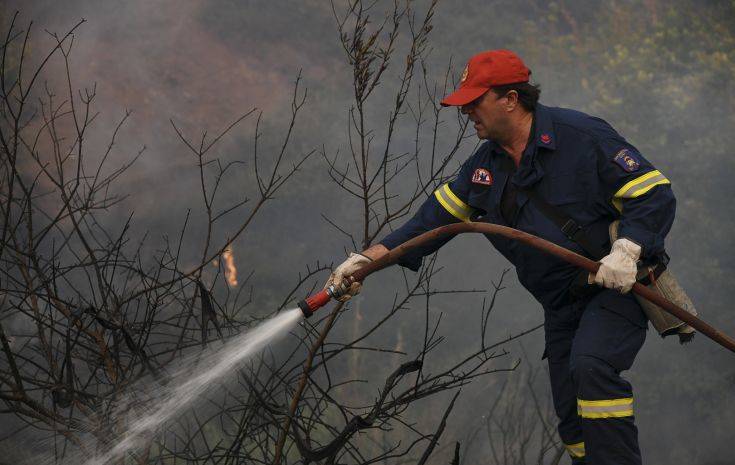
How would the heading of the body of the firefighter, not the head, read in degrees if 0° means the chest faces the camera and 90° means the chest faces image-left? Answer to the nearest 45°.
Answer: approximately 45°

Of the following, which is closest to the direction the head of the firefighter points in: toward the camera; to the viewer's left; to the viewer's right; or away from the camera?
to the viewer's left
